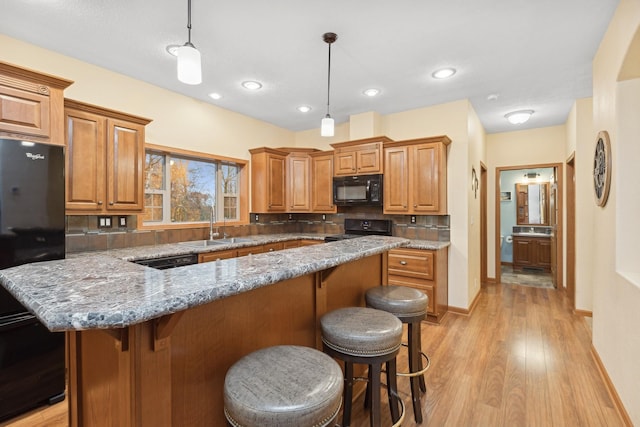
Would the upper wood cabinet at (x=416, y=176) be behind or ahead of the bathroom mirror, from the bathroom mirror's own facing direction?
ahead

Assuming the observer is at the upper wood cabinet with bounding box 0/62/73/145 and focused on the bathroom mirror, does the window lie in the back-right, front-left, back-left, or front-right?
front-left

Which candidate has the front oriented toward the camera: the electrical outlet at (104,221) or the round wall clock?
the electrical outlet

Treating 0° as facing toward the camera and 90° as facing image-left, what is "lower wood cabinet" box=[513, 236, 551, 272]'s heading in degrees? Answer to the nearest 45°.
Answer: approximately 0°

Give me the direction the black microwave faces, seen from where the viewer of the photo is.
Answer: facing the viewer

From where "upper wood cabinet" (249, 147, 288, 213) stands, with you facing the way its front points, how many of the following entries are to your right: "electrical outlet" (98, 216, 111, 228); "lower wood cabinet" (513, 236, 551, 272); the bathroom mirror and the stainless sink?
2

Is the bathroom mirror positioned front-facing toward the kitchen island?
yes

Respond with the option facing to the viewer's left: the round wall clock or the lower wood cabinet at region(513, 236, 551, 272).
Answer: the round wall clock

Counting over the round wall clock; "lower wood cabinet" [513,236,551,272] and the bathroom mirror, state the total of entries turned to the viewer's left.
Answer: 1

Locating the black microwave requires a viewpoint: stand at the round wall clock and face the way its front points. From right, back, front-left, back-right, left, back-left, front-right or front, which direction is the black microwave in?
front

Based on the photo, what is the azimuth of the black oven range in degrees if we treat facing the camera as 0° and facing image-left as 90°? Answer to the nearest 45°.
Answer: approximately 45°

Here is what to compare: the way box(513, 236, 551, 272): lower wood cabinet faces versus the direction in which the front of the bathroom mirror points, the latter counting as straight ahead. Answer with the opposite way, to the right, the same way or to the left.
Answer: the same way

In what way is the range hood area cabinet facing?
toward the camera

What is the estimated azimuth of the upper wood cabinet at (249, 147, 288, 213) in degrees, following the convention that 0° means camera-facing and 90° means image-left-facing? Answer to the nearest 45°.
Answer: approximately 315°

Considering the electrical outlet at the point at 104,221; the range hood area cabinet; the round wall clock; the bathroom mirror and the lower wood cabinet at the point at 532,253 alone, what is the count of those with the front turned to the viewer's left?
1

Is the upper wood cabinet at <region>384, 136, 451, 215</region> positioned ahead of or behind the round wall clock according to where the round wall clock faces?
ahead

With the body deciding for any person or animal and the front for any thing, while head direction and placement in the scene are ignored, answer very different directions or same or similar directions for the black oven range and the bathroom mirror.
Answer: same or similar directions
